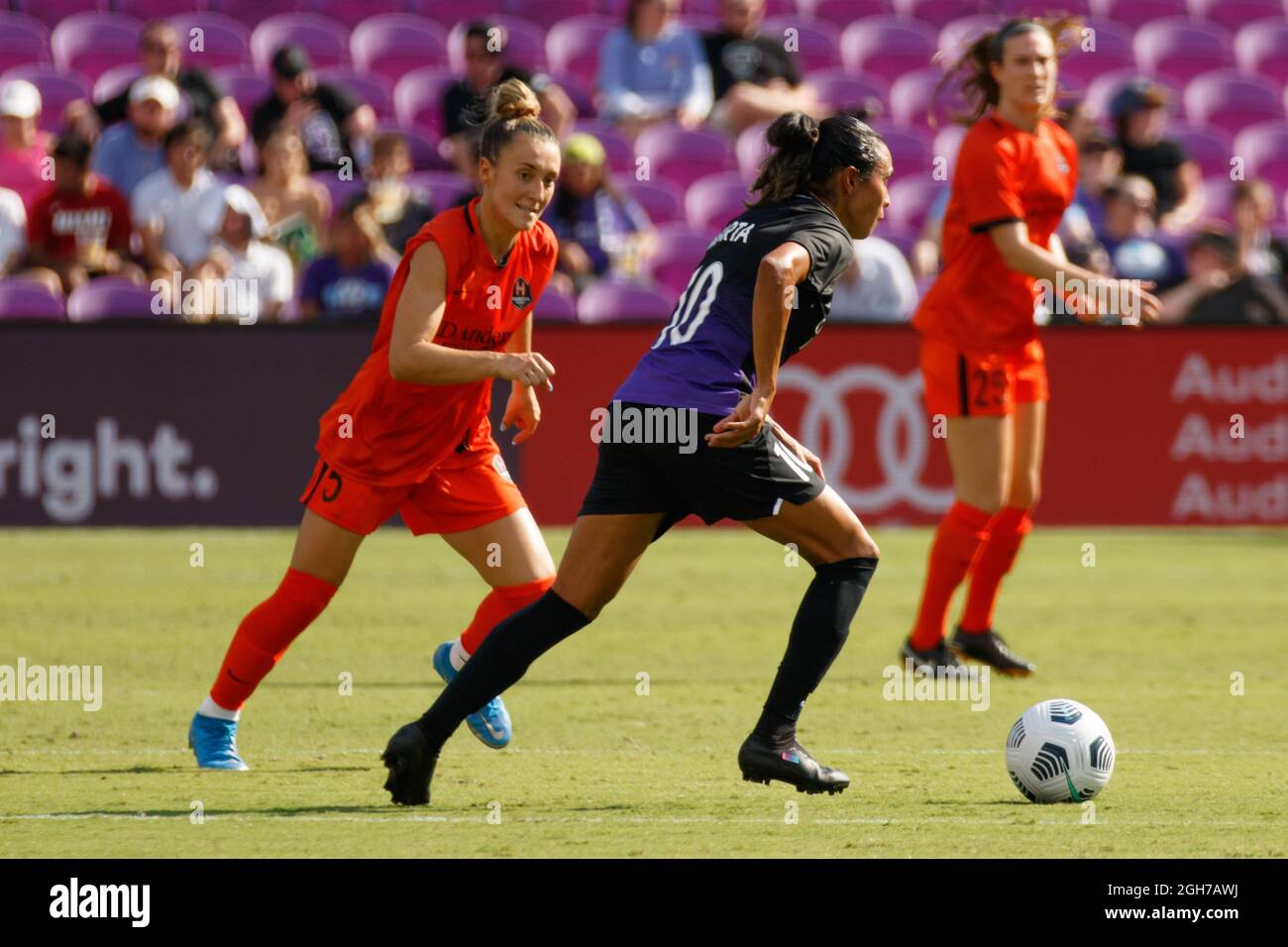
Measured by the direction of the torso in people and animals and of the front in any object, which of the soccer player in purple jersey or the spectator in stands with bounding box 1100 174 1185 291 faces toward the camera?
the spectator in stands

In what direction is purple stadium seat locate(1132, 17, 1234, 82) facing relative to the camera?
toward the camera

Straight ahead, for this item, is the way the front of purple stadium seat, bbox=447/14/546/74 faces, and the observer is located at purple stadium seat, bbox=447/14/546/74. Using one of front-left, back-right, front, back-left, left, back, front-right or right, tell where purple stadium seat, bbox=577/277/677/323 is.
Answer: front

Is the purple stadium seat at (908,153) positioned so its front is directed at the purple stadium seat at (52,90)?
no

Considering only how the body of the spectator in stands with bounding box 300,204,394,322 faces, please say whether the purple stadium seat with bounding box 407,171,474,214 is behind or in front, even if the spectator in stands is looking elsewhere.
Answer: behind

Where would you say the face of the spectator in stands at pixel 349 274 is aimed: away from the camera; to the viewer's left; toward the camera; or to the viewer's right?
toward the camera

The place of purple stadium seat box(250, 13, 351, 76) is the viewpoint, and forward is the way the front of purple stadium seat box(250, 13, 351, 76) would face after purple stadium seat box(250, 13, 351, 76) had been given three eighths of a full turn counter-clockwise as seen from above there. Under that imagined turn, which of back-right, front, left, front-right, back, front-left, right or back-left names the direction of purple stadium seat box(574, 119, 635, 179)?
right

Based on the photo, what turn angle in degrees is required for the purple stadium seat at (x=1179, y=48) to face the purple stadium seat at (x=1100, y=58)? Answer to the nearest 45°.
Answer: approximately 45° to its right

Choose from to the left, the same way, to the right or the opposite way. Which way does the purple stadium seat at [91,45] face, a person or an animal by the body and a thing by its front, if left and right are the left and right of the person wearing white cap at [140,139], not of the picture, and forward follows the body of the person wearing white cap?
the same way

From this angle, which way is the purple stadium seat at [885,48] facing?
toward the camera

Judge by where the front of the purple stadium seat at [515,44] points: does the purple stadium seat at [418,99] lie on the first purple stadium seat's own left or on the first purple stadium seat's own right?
on the first purple stadium seat's own right

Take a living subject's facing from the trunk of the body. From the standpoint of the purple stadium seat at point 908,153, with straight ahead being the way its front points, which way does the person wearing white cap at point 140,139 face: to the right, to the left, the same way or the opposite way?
the same way

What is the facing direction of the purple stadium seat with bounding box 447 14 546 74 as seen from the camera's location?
facing the viewer

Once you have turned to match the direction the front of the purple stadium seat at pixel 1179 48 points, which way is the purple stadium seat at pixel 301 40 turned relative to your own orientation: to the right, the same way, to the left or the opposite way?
the same way

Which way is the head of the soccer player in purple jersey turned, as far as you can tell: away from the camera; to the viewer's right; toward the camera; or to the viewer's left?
to the viewer's right

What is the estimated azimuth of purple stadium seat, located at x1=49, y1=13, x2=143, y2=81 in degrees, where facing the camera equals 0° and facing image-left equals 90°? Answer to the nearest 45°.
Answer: approximately 0°

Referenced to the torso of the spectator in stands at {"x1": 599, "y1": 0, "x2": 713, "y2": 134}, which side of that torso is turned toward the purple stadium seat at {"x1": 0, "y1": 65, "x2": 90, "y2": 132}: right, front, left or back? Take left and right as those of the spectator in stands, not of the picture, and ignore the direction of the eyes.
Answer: right

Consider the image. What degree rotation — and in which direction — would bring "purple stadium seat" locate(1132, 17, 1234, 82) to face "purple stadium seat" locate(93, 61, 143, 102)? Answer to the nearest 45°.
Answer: approximately 45° to its right

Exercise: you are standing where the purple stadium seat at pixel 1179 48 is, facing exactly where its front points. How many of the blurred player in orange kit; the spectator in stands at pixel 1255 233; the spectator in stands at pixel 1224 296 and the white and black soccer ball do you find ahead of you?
4

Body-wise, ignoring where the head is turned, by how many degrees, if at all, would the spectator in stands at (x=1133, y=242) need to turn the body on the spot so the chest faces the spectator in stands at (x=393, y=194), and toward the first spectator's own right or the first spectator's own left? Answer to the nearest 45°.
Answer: approximately 90° to the first spectator's own right

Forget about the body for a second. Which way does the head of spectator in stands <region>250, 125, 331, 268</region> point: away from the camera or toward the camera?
toward the camera
